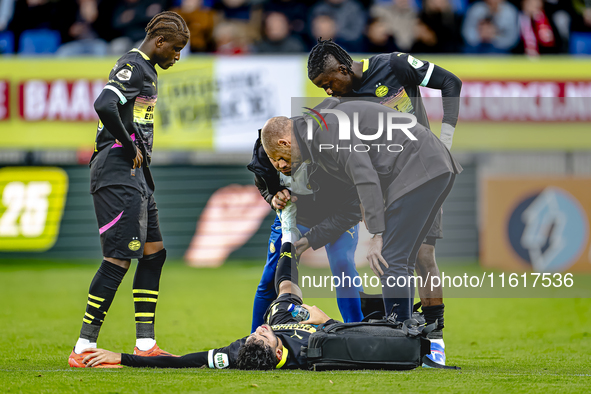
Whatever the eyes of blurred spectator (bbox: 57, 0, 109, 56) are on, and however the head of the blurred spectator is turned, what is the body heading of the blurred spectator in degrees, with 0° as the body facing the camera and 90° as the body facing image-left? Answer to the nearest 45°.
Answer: approximately 0°

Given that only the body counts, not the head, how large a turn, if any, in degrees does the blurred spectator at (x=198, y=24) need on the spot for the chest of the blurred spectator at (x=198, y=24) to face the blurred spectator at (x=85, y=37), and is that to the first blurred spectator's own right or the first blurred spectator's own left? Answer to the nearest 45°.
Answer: approximately 90° to the first blurred spectator's own right

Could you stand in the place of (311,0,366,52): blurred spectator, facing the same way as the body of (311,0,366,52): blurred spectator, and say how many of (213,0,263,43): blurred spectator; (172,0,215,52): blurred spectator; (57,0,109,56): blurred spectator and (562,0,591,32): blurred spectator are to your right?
3

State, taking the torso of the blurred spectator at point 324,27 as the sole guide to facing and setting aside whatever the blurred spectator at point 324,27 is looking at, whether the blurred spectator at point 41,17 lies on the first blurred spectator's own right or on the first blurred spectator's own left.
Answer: on the first blurred spectator's own right

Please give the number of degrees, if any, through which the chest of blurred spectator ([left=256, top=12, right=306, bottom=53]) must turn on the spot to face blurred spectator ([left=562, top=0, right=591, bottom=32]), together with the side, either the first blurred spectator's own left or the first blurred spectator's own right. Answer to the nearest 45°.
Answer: approximately 90° to the first blurred spectator's own left

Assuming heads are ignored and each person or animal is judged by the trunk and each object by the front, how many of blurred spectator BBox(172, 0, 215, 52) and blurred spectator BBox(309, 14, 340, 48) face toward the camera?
2

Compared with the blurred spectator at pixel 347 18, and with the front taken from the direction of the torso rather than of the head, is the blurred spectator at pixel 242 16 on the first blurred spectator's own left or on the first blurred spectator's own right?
on the first blurred spectator's own right

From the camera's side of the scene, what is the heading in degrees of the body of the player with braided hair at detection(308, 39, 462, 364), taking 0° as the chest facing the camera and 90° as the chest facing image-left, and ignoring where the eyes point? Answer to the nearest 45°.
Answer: approximately 45°

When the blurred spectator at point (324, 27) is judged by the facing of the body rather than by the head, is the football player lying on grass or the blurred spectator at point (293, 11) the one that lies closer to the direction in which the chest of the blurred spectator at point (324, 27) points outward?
the football player lying on grass
